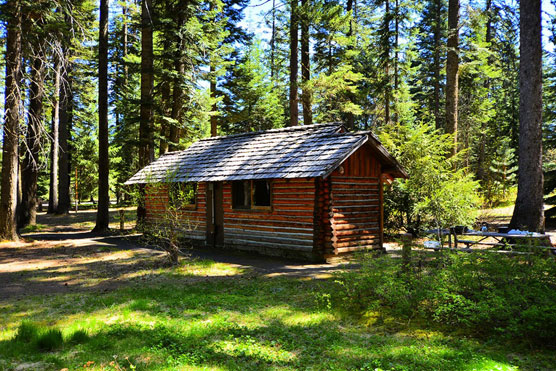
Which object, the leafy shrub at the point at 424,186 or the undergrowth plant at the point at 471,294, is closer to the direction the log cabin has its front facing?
the undergrowth plant

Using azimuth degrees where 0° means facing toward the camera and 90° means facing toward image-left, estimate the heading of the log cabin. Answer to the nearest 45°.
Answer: approximately 45°

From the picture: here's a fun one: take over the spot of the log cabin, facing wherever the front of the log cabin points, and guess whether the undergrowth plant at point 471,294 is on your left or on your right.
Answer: on your left
